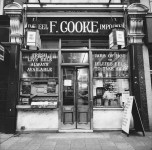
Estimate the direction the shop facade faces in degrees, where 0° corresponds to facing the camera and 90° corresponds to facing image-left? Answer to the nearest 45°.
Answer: approximately 0°

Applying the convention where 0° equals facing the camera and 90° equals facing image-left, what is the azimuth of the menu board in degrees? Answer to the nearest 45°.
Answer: approximately 45°
